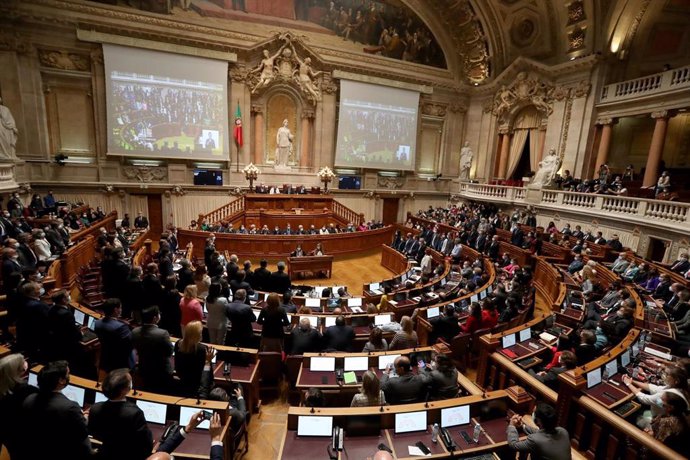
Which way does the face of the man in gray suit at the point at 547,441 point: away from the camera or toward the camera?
away from the camera

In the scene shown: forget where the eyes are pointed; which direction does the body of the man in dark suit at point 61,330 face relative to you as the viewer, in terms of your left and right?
facing away from the viewer and to the right of the viewer

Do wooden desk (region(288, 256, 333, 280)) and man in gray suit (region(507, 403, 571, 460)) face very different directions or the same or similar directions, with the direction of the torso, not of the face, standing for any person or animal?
very different directions

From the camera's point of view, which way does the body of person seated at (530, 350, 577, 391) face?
to the viewer's left

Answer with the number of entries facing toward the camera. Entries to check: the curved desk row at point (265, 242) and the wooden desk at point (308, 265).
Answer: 2

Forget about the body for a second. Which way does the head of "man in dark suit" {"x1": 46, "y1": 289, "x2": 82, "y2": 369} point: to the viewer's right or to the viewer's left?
to the viewer's right

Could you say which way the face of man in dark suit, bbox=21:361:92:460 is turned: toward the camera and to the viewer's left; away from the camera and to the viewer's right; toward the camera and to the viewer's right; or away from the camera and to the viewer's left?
away from the camera and to the viewer's right

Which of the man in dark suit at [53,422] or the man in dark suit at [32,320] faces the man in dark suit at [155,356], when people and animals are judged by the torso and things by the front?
the man in dark suit at [53,422]

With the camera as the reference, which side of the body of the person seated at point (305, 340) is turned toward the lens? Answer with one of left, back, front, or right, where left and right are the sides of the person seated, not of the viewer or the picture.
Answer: back

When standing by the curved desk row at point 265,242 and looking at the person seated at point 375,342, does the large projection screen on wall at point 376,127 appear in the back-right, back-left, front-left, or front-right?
back-left
